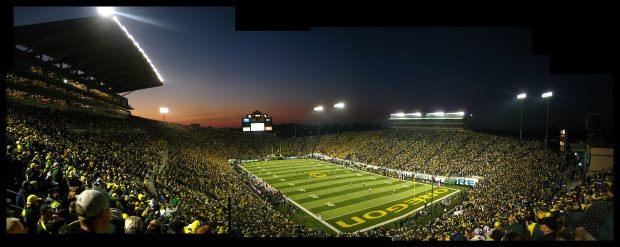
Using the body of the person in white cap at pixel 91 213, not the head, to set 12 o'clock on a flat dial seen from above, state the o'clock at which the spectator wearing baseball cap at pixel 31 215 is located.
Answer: The spectator wearing baseball cap is roughly at 10 o'clock from the person in white cap.

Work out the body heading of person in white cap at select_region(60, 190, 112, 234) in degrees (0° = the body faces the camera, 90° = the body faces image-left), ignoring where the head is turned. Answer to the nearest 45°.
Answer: approximately 225°

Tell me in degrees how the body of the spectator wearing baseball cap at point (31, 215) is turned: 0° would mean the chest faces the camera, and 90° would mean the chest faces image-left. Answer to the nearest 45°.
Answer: approximately 225°

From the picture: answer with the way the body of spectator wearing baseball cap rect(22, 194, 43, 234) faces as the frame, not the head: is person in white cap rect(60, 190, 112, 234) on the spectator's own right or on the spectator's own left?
on the spectator's own right

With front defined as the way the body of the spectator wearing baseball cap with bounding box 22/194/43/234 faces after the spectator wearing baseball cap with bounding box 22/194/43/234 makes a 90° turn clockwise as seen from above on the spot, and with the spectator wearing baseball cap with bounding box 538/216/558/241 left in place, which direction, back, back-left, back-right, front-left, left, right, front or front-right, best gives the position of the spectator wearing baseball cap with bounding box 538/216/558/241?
front
